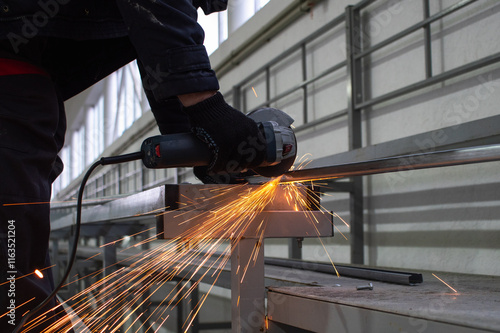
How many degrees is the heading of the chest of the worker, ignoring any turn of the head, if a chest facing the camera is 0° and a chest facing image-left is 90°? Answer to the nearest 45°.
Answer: approximately 270°

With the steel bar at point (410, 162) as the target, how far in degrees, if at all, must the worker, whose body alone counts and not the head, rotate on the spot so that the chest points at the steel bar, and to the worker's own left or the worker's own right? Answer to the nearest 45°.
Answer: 0° — they already face it
